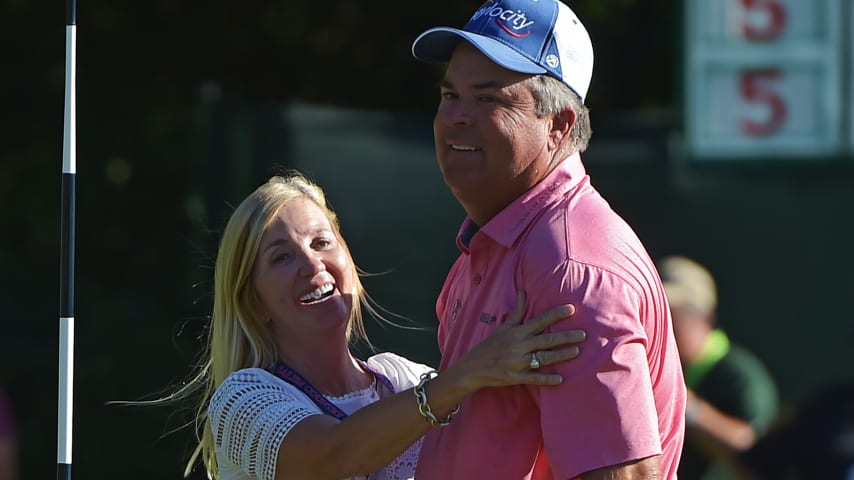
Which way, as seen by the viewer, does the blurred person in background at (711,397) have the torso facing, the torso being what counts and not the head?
to the viewer's left

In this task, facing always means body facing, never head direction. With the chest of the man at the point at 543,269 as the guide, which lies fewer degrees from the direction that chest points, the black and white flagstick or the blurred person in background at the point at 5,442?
the black and white flagstick

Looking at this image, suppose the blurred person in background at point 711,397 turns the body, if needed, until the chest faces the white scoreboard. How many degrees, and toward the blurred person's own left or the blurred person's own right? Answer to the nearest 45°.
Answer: approximately 90° to the blurred person's own right

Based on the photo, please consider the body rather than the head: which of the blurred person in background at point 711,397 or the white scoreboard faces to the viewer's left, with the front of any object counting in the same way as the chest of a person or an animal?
the blurred person in background

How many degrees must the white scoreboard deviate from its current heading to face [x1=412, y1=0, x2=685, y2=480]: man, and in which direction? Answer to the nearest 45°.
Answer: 0° — it already faces them

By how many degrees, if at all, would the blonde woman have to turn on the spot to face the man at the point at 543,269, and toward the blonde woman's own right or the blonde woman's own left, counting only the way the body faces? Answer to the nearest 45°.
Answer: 0° — they already face them

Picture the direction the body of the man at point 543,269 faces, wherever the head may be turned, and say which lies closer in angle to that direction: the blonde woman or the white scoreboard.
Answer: the blonde woman

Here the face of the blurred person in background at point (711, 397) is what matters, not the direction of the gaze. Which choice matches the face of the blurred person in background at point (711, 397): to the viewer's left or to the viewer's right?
to the viewer's left

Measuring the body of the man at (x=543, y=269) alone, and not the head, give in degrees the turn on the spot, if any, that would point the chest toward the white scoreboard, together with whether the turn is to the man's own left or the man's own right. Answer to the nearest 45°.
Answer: approximately 135° to the man's own right

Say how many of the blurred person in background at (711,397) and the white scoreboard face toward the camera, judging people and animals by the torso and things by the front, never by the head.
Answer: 1

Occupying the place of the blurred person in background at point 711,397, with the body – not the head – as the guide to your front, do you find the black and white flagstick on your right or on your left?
on your left

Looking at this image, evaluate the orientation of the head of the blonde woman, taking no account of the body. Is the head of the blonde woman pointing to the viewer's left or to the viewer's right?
to the viewer's right

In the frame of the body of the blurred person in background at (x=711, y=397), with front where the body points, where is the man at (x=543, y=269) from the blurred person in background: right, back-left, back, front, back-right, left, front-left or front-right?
left

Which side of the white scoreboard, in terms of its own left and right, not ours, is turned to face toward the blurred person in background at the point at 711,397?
front
